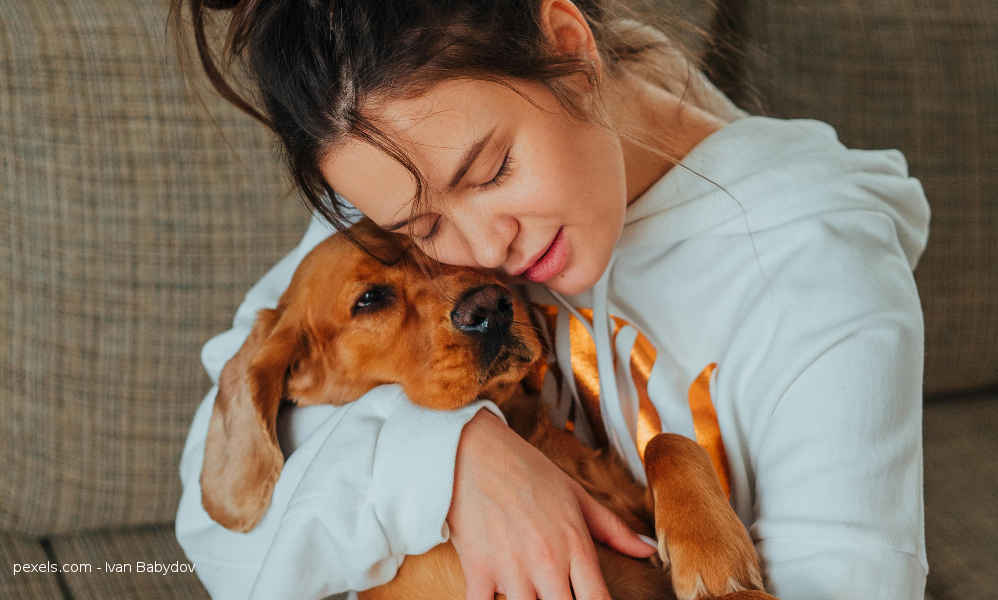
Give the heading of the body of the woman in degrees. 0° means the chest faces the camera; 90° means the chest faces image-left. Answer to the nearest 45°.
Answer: approximately 45°

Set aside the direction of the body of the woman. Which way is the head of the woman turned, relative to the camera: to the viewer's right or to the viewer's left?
to the viewer's left
